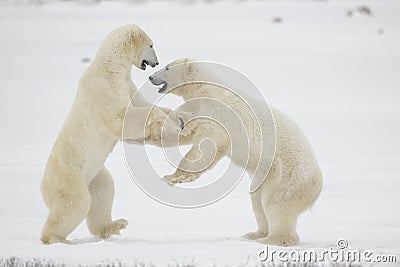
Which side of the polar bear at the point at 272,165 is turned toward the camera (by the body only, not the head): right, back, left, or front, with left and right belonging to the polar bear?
left

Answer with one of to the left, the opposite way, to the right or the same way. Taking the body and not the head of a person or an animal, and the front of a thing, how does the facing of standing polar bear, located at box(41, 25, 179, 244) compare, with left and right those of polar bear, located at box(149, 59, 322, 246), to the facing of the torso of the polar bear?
the opposite way

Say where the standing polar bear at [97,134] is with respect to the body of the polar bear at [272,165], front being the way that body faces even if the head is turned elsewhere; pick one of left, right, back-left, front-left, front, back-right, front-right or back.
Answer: front

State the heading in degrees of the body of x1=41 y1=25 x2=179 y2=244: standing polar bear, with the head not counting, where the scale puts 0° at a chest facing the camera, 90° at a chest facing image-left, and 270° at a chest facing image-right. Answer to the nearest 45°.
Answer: approximately 270°

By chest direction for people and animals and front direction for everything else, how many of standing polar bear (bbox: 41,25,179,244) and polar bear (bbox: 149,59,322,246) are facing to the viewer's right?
1

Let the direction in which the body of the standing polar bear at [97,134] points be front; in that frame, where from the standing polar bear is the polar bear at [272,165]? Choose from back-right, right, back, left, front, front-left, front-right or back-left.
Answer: front

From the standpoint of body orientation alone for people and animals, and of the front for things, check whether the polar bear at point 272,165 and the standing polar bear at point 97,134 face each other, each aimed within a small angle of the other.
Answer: yes
